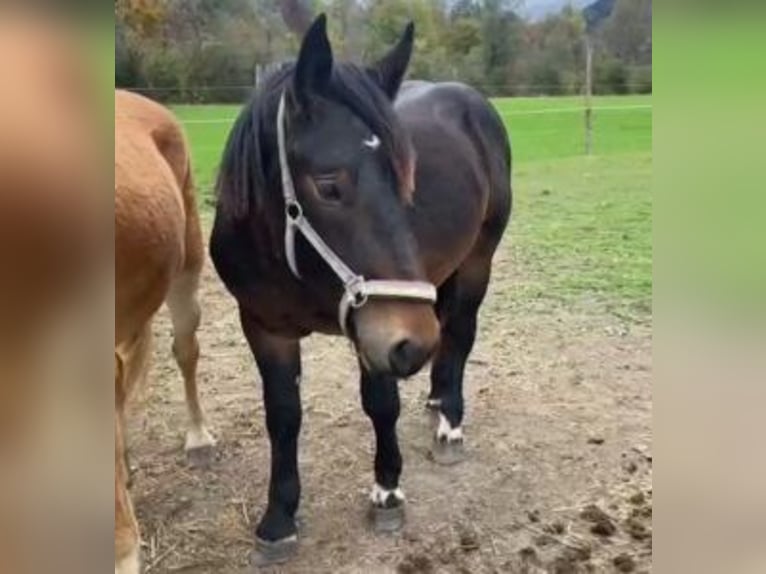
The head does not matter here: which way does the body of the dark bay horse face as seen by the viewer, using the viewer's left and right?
facing the viewer and to the left of the viewer
